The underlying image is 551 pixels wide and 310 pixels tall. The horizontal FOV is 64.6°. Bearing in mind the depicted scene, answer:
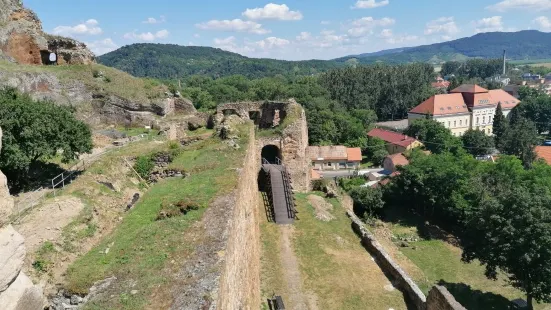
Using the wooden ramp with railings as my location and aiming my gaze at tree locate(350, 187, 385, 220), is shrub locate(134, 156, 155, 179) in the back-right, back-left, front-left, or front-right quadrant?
back-left

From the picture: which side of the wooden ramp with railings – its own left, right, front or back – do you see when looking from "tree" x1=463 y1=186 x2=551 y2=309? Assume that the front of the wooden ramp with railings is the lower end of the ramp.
left

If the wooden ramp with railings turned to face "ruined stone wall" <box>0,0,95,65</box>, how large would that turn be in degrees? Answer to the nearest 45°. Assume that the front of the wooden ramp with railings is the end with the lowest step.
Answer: approximately 135° to its right

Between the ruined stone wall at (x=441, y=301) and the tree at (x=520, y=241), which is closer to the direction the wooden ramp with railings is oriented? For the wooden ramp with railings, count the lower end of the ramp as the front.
the ruined stone wall

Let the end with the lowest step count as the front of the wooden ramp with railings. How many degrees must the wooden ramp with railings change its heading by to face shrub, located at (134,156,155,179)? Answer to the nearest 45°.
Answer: approximately 45° to its right

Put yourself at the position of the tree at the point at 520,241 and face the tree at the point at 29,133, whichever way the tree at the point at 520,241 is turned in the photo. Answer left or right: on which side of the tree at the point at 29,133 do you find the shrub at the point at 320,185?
right

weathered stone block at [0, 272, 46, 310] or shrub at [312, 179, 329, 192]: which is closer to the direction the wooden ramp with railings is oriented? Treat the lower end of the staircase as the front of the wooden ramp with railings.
the weathered stone block

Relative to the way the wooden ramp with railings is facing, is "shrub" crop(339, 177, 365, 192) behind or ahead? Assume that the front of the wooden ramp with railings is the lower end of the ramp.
behind

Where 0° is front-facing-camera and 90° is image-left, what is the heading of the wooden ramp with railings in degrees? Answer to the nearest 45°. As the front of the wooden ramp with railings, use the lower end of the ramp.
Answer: approximately 0°
